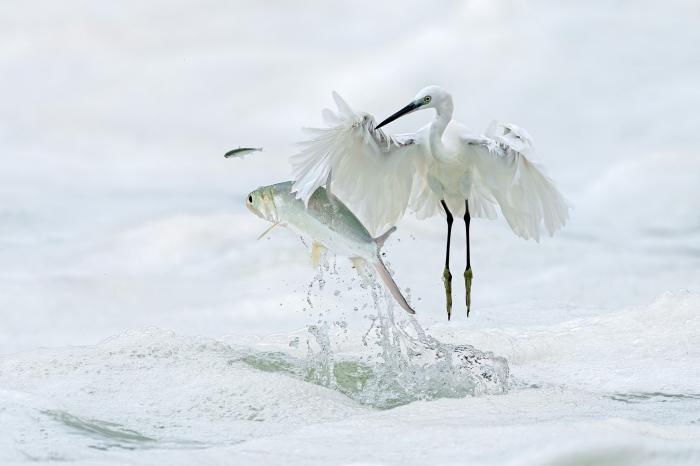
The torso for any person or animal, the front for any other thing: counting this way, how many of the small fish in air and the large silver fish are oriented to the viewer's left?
2

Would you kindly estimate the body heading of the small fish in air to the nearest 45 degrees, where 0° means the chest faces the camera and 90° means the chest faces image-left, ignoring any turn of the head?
approximately 90°

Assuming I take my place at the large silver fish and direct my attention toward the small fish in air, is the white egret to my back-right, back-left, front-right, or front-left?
back-right

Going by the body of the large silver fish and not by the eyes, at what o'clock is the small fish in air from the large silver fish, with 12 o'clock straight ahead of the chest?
The small fish in air is roughly at 11 o'clock from the large silver fish.

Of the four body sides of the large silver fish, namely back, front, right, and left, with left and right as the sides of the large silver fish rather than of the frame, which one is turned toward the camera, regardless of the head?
left

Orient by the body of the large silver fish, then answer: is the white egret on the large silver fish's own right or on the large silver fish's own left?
on the large silver fish's own right

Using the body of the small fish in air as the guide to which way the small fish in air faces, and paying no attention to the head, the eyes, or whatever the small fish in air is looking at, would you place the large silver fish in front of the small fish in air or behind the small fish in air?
behind

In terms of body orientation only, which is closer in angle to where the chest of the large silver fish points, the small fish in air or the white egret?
the small fish in air

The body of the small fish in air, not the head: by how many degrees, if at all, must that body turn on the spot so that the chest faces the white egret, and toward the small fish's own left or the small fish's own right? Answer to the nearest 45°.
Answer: approximately 135° to the small fish's own right
